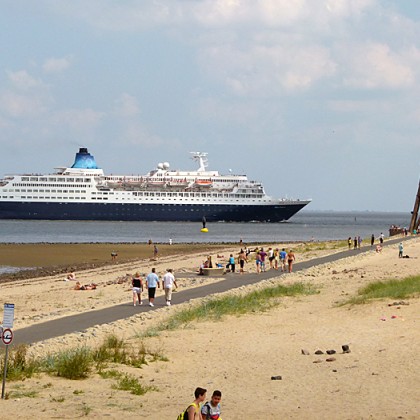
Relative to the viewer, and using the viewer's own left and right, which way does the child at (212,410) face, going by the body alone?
facing the viewer and to the right of the viewer
